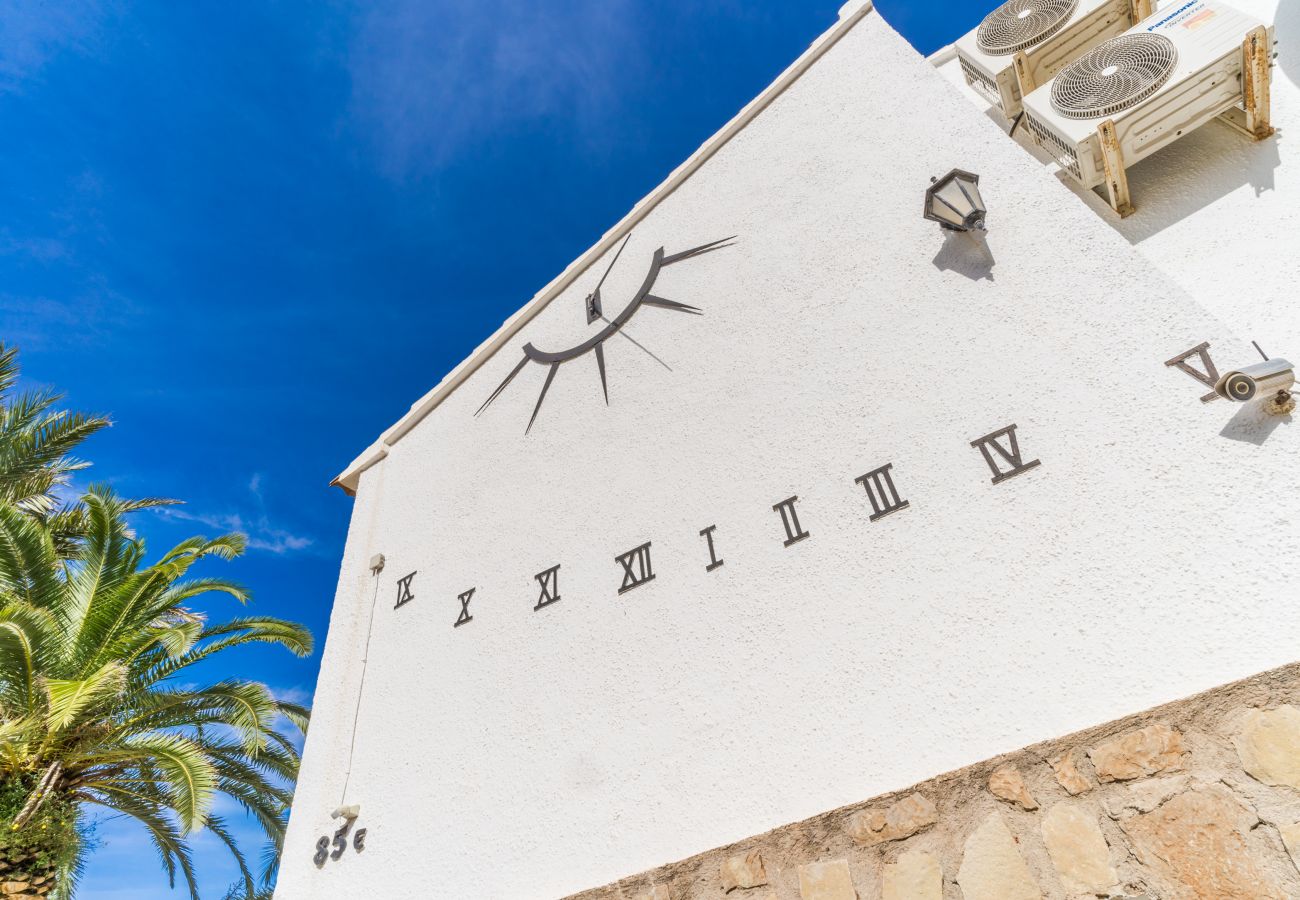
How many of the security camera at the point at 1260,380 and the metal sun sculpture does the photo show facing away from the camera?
0

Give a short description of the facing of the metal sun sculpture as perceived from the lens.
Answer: facing the viewer and to the left of the viewer

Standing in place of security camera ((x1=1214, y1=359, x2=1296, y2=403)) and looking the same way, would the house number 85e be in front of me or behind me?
in front

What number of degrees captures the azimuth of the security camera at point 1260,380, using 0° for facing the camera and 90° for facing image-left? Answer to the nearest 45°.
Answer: approximately 45°

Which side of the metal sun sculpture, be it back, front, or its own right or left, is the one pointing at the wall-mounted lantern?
left

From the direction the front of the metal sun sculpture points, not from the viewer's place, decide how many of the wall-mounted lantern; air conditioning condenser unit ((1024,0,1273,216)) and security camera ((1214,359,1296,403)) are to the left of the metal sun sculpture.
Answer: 3

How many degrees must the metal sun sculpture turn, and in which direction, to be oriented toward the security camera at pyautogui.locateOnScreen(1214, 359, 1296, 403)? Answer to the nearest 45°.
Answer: approximately 90° to its left

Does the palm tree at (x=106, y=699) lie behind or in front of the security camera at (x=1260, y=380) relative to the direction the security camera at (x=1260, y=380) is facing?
in front

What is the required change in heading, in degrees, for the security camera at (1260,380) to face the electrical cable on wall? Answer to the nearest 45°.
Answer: approximately 45° to its right

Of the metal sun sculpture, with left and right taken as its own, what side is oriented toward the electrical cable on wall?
right

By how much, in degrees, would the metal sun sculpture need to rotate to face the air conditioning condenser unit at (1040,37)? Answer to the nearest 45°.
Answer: approximately 90° to its left
